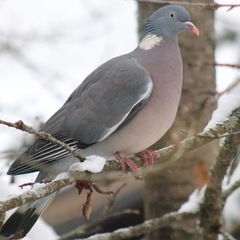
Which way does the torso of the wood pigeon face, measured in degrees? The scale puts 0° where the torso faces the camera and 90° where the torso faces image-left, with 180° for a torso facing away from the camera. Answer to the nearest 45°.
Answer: approximately 270°
